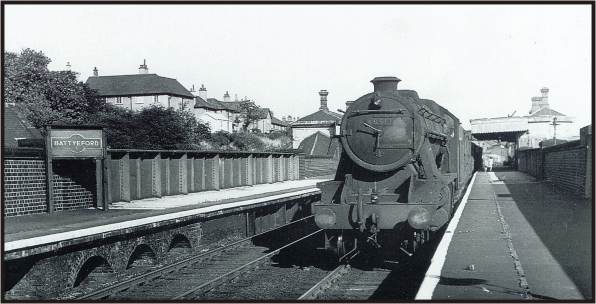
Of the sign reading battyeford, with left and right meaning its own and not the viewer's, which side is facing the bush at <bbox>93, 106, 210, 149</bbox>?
back

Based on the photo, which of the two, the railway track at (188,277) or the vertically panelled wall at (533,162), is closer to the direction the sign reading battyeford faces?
the railway track

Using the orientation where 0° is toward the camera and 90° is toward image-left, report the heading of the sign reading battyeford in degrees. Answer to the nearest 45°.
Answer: approximately 0°

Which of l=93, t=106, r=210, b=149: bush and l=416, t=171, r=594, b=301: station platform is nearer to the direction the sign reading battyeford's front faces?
the station platform

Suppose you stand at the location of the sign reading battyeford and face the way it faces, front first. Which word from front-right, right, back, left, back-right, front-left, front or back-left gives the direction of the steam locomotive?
front-left

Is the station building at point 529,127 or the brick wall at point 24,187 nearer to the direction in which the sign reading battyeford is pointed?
the brick wall

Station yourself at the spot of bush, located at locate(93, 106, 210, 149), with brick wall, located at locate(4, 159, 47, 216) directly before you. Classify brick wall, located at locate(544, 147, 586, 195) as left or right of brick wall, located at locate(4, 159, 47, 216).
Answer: left

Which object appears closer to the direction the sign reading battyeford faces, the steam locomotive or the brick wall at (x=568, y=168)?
the steam locomotive

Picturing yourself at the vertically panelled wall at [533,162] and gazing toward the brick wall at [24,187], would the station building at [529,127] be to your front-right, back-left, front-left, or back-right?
back-right

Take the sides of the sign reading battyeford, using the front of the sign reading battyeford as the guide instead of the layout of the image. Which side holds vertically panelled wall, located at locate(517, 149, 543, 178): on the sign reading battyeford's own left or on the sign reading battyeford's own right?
on the sign reading battyeford's own left

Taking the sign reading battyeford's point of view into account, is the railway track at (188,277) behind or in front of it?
in front

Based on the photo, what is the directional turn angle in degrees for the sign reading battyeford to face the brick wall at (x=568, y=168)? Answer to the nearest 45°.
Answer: approximately 90° to its left

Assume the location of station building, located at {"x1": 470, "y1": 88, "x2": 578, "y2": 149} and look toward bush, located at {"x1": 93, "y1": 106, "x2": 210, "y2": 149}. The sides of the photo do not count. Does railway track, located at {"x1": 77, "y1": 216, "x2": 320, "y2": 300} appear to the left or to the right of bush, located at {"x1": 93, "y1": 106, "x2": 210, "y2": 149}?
left
